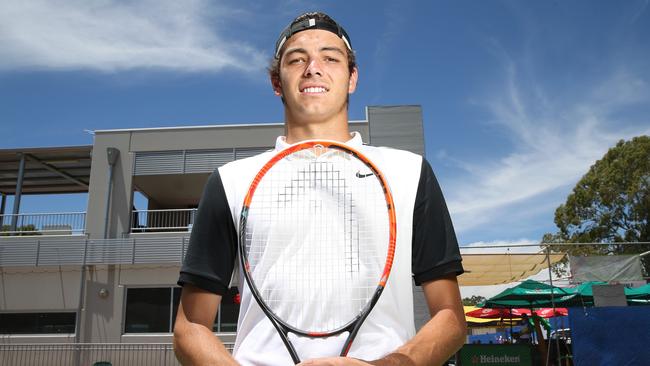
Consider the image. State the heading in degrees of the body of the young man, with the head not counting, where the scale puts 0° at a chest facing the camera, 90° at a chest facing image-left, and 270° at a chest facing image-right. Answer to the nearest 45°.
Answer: approximately 0°

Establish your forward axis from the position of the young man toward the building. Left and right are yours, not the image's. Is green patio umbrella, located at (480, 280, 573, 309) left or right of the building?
right

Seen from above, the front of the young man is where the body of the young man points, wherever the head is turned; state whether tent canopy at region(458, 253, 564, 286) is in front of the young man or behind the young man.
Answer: behind

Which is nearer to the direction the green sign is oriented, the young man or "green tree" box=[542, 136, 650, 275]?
the young man

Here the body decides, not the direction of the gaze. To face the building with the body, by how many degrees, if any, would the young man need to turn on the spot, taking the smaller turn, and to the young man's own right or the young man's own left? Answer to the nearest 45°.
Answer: approximately 135° to the young man's own right

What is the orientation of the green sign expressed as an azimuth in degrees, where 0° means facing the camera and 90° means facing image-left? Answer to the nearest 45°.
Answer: approximately 0°

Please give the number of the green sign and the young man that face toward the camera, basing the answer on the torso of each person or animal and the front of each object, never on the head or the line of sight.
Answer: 2

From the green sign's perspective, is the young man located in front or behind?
in front

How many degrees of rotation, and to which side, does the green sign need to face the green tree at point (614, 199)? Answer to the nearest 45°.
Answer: approximately 180°

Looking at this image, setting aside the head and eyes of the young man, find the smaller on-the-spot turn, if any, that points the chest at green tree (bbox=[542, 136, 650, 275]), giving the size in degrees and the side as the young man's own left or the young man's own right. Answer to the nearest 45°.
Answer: approximately 135° to the young man's own left

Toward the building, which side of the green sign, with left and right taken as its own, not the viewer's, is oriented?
right
